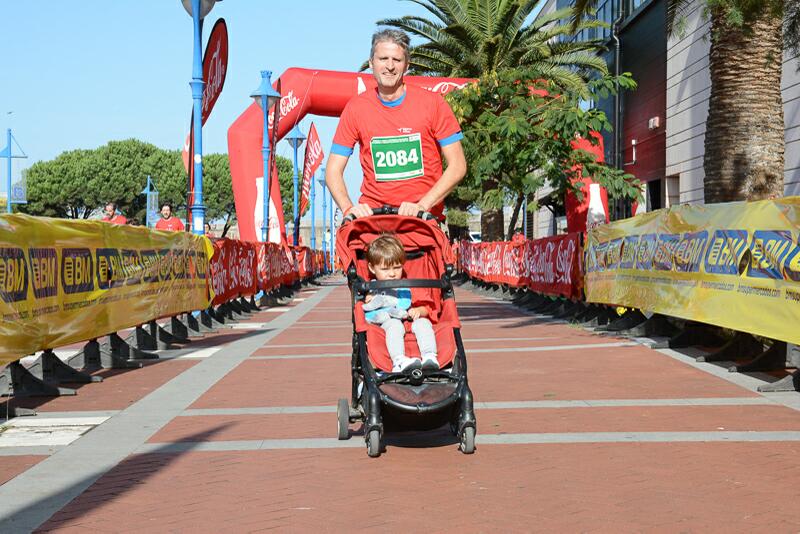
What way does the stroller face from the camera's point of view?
toward the camera

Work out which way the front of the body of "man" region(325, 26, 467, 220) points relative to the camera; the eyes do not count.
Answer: toward the camera

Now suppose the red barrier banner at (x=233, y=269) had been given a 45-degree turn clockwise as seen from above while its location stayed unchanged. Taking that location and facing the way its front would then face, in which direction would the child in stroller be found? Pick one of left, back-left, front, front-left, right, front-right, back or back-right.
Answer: front

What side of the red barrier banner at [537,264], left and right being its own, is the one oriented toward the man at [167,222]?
front

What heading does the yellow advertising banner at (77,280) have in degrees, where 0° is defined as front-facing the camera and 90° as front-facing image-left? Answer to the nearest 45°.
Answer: approximately 315°

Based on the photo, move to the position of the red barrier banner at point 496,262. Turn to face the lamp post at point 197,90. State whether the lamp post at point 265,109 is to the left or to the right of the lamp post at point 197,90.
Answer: right

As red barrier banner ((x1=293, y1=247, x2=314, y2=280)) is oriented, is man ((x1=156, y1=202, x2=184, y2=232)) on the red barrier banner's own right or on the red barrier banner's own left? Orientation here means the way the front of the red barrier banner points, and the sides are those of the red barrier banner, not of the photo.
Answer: on the red barrier banner's own right
